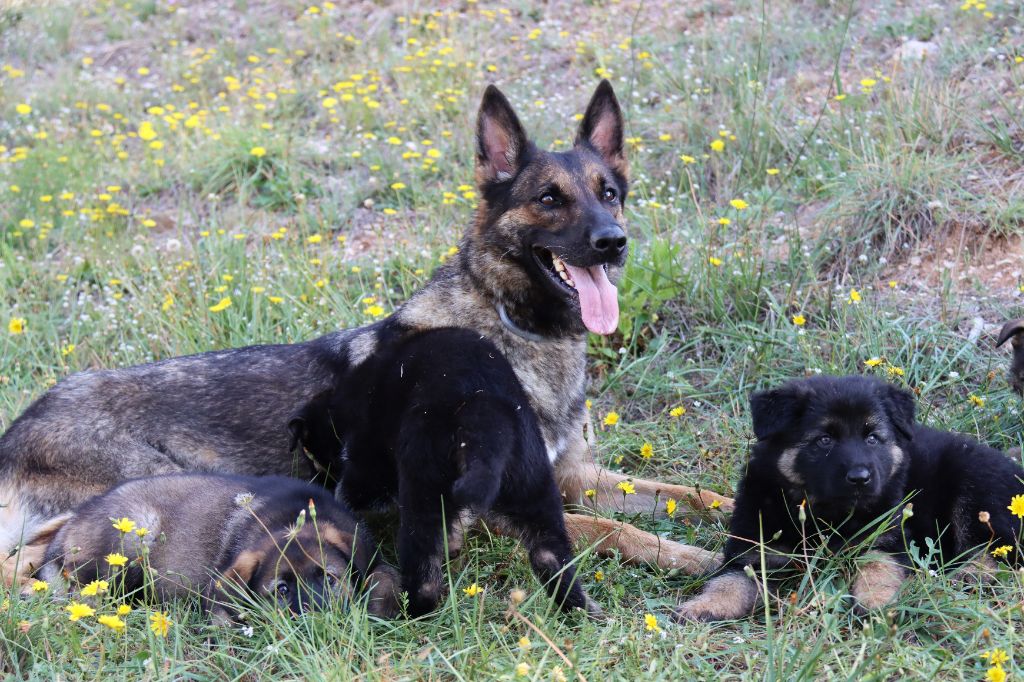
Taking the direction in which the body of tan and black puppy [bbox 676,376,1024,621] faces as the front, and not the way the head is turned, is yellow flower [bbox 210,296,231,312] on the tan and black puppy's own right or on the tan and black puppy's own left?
on the tan and black puppy's own right

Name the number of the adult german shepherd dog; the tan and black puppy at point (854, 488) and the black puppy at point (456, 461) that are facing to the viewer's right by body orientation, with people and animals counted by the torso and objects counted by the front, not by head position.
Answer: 1

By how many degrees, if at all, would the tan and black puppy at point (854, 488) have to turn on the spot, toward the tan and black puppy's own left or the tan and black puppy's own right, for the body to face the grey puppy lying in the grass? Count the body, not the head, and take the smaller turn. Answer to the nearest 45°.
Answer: approximately 45° to the tan and black puppy's own right

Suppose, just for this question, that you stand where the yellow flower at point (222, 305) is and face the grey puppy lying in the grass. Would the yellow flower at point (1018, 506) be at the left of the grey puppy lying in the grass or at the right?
left

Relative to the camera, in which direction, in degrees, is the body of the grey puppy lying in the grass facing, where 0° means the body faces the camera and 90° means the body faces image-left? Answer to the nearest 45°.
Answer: approximately 315°

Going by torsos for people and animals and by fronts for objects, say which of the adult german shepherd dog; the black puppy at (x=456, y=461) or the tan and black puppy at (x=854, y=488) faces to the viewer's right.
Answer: the adult german shepherd dog

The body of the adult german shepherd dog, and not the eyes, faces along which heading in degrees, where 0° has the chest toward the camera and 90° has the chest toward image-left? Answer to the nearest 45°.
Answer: approximately 270°

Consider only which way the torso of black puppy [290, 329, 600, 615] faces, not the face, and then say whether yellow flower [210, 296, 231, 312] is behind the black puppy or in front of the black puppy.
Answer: in front

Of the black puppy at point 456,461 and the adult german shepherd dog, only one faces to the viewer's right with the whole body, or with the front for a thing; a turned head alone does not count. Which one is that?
the adult german shepherd dog

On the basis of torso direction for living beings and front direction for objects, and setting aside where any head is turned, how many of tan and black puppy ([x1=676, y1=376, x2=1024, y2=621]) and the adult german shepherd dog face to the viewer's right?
1

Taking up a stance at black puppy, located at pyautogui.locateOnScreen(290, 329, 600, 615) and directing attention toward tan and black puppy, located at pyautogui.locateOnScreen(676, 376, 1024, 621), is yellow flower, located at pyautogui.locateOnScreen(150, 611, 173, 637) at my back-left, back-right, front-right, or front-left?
back-right
